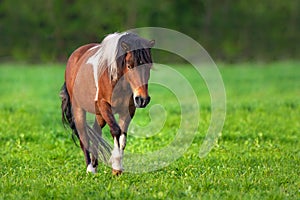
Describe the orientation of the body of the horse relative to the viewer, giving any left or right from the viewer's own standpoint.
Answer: facing the viewer and to the right of the viewer
